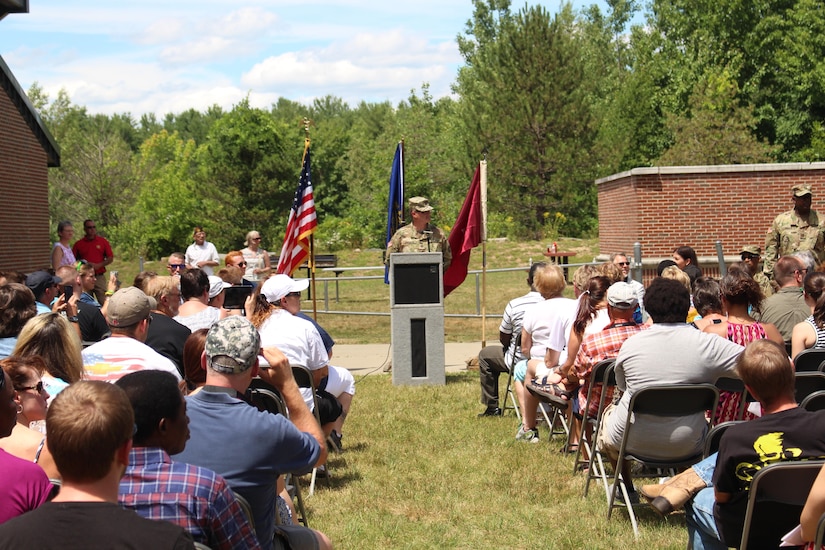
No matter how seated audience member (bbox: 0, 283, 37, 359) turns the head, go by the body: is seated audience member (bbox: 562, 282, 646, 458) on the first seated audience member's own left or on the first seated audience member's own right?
on the first seated audience member's own right

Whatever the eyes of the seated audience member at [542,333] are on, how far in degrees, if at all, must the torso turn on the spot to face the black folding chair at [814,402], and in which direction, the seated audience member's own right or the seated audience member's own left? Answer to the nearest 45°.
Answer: approximately 135° to the seated audience member's own left

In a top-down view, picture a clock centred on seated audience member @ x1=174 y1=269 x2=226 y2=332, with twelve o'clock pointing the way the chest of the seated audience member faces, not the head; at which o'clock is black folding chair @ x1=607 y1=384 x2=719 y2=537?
The black folding chair is roughly at 5 o'clock from the seated audience member.

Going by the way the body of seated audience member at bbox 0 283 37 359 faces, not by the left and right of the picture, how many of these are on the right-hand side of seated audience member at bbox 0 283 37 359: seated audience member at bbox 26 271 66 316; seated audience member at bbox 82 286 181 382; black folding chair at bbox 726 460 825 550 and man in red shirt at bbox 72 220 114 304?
2

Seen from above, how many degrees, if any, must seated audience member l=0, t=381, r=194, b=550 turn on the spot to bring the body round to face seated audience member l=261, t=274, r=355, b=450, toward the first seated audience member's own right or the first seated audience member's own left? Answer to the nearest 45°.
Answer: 0° — they already face them

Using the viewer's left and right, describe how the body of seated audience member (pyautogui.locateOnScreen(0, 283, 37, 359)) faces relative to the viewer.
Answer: facing away from the viewer and to the right of the viewer

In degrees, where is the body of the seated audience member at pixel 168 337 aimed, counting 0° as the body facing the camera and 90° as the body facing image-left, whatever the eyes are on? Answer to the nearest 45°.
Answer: approximately 225°

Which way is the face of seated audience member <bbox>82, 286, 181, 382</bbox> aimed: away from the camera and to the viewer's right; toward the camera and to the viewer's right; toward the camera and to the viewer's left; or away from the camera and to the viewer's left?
away from the camera and to the viewer's right
